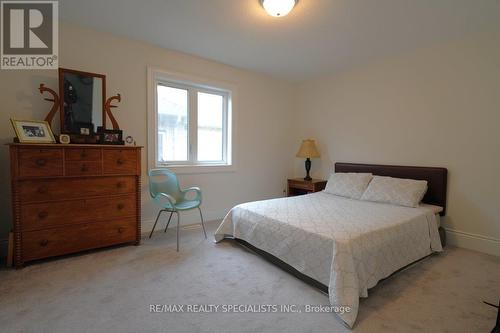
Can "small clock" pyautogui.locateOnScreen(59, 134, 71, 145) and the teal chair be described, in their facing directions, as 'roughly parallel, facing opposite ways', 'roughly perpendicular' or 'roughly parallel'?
roughly parallel

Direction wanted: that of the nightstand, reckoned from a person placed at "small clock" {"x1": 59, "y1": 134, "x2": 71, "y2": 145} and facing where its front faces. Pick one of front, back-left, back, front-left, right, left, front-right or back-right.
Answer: left

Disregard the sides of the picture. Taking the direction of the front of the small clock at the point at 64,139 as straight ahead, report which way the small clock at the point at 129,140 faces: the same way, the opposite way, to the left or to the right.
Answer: the same way

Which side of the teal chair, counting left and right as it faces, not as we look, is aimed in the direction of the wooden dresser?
right

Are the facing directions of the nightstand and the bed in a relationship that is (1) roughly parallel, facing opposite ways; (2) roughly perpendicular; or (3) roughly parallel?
roughly parallel

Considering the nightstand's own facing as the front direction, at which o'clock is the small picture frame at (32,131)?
The small picture frame is roughly at 12 o'clock from the nightstand.

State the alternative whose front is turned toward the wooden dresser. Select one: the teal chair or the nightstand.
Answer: the nightstand

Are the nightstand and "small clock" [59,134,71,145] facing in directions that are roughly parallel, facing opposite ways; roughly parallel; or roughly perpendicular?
roughly perpendicular

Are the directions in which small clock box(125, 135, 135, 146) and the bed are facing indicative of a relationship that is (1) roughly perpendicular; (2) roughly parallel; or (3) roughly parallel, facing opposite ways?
roughly perpendicular

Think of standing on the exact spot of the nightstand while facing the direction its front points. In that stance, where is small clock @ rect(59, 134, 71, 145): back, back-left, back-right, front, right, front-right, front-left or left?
front

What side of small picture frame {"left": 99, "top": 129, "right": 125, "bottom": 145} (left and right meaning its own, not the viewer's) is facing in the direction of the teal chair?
left

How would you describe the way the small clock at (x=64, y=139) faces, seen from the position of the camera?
facing the viewer

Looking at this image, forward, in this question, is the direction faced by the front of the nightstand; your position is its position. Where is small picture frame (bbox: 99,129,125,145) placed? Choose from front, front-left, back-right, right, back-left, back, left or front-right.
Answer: front

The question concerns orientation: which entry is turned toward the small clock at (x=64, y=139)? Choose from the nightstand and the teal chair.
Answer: the nightstand

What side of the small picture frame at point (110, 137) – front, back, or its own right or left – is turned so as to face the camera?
front

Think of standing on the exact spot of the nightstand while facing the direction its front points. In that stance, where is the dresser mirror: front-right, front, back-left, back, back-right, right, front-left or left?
front
